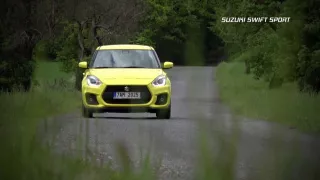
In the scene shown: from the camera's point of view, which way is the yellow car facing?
toward the camera
